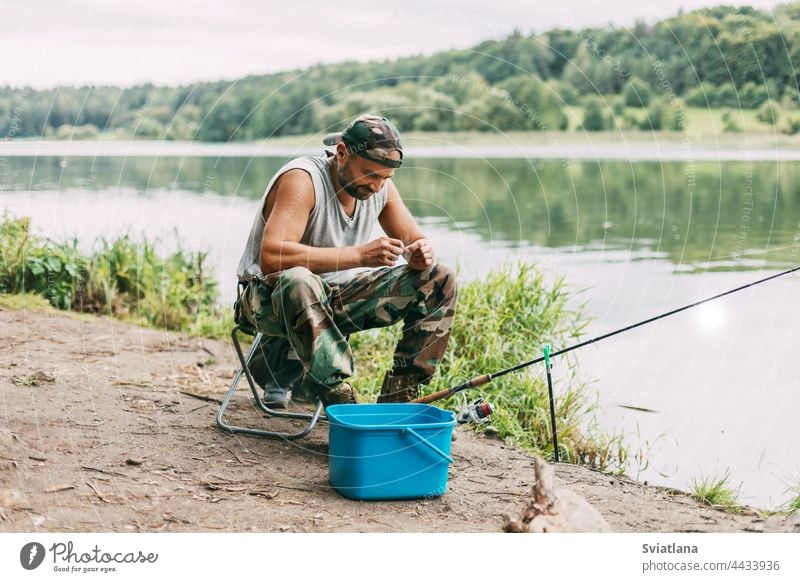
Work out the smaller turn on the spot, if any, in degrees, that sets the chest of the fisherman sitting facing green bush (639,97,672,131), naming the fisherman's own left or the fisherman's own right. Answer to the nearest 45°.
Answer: approximately 90° to the fisherman's own left

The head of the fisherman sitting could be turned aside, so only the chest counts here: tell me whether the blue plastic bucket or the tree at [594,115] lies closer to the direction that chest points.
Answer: the blue plastic bucket

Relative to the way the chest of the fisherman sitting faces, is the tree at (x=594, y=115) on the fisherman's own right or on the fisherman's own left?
on the fisherman's own left

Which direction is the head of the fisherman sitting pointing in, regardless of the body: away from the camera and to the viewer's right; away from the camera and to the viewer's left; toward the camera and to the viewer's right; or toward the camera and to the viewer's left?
toward the camera and to the viewer's right

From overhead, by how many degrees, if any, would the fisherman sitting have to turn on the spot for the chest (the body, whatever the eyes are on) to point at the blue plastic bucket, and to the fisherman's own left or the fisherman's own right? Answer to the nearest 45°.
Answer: approximately 45° to the fisherman's own right

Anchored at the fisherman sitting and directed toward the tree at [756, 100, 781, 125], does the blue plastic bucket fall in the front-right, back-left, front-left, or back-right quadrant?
back-right

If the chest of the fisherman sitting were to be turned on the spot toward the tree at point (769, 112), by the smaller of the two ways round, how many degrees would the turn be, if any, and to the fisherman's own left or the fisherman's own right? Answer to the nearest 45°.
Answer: approximately 90° to the fisherman's own left

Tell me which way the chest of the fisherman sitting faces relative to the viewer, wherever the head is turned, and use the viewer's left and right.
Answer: facing the viewer and to the right of the viewer
